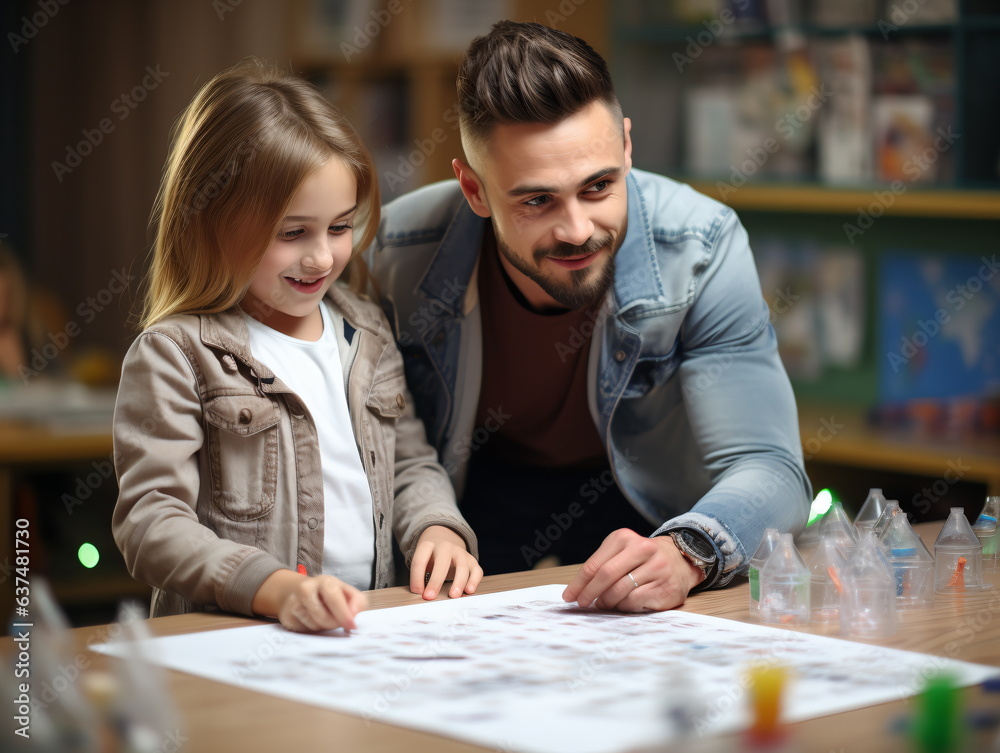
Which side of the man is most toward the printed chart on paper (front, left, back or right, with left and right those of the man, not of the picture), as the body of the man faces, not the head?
front

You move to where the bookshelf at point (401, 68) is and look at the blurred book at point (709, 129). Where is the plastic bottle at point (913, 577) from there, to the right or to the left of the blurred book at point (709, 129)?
right

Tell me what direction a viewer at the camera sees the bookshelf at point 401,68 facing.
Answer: facing the viewer

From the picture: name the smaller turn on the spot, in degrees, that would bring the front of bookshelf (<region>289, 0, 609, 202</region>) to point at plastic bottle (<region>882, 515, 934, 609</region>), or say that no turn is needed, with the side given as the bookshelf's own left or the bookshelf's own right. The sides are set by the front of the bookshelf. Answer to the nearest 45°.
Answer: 0° — it already faces it

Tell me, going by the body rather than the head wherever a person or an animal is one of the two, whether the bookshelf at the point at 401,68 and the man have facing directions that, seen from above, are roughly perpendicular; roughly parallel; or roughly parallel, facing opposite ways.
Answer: roughly parallel

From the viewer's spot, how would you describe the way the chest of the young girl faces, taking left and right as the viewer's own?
facing the viewer and to the right of the viewer

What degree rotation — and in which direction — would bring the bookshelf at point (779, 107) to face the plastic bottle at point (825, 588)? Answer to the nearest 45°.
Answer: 0° — it already faces it

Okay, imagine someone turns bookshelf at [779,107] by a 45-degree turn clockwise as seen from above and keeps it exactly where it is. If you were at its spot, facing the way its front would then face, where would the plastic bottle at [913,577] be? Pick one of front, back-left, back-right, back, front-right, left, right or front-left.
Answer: front-left

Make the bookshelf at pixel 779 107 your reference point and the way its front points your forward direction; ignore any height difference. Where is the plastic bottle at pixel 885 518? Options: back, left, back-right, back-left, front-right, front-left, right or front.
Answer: front

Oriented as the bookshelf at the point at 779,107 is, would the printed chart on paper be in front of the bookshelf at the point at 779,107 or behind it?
in front

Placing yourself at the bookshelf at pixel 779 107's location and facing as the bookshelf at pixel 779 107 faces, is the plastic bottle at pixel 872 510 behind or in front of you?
in front

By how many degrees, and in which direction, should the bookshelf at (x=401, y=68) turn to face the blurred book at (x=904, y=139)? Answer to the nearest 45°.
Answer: approximately 45° to its left

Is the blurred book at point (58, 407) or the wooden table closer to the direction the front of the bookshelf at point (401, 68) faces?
the wooden table

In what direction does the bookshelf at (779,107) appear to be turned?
toward the camera

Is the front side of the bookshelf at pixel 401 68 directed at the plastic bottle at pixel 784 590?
yes

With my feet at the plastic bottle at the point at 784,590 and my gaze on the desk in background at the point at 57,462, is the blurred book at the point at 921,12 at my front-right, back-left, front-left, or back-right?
front-right

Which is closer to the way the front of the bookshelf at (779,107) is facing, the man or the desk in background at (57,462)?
the man

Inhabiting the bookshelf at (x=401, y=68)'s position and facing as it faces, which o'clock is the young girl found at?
The young girl is roughly at 12 o'clock from the bookshelf.

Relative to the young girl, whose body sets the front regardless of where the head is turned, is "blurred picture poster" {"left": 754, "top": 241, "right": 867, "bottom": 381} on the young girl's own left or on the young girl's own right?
on the young girl's own left

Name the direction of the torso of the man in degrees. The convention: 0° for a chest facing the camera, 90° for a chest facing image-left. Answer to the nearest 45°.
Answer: approximately 0°
